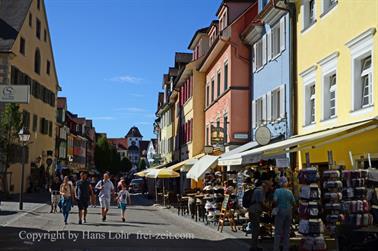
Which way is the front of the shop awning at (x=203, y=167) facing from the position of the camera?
facing the viewer and to the left of the viewer

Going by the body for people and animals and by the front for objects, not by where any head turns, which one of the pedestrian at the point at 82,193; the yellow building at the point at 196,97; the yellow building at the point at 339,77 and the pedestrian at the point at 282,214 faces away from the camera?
the pedestrian at the point at 282,214

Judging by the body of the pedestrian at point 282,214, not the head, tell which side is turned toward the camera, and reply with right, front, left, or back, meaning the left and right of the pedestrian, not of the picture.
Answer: back

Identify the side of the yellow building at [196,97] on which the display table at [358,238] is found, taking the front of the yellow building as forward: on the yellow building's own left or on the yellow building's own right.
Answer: on the yellow building's own left

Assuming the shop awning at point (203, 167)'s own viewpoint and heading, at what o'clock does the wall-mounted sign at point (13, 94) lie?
The wall-mounted sign is roughly at 11 o'clock from the shop awning.

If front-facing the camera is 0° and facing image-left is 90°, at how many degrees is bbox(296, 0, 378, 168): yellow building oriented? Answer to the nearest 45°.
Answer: approximately 45°

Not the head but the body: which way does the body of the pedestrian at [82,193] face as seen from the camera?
toward the camera

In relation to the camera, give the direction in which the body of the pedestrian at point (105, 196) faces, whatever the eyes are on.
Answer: toward the camera

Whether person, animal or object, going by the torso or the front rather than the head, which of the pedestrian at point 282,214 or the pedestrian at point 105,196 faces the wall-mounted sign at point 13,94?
the pedestrian at point 105,196

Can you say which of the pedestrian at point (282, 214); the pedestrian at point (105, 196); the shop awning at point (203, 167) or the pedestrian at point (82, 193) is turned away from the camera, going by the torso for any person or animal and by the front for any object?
the pedestrian at point (282, 214)

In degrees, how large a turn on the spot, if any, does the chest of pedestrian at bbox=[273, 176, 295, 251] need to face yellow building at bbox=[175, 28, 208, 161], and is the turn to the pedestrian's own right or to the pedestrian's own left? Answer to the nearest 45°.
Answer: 0° — they already face it

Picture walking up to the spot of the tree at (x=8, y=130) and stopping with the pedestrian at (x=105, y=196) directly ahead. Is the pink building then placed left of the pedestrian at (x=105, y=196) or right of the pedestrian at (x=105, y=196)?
left

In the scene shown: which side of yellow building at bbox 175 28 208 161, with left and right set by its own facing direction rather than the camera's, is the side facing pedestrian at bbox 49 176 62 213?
front

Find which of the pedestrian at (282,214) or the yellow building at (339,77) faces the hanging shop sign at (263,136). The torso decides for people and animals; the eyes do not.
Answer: the pedestrian

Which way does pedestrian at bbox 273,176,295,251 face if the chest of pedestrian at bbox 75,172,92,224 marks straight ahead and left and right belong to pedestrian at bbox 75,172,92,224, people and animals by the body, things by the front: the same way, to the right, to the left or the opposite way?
the opposite way
